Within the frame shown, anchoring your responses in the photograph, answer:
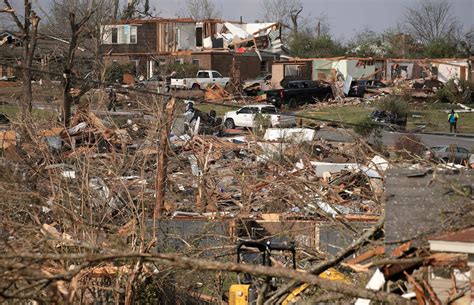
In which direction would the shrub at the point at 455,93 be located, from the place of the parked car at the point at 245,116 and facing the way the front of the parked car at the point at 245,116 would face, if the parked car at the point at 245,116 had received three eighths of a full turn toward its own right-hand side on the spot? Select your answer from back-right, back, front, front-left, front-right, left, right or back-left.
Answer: front

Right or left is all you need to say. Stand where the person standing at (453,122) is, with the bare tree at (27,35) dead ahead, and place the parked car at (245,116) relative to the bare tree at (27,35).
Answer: right

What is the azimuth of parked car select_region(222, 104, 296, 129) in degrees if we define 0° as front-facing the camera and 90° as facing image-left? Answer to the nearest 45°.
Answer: approximately 90°

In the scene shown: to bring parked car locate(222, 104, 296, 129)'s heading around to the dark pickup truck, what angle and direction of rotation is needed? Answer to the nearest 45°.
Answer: approximately 90° to its right

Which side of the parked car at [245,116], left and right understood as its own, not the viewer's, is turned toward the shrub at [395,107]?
back

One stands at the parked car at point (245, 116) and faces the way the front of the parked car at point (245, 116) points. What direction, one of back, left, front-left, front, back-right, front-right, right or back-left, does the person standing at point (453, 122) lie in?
back

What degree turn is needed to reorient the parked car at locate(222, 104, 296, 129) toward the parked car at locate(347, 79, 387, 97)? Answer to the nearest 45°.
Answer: approximately 135° to its right

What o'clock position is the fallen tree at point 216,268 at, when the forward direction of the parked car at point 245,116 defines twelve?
The fallen tree is roughly at 9 o'clock from the parked car.
